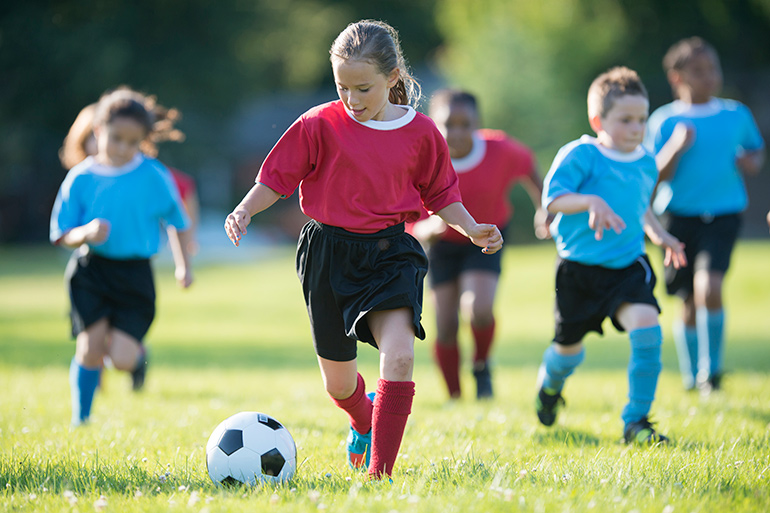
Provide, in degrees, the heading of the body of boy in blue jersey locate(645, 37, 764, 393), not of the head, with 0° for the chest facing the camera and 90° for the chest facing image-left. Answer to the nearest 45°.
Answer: approximately 0°

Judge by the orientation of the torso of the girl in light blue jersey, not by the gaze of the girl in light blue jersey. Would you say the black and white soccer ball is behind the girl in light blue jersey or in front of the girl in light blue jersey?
in front

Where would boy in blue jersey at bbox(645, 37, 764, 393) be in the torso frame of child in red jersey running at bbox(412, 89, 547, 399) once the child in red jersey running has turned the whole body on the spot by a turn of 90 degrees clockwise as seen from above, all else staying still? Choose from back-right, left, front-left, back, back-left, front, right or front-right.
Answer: back

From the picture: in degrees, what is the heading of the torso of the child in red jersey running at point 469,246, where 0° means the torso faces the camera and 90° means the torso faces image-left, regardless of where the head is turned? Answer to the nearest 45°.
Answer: approximately 0°

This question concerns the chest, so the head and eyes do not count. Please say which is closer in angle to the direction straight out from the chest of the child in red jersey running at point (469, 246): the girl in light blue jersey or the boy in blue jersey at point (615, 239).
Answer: the boy in blue jersey

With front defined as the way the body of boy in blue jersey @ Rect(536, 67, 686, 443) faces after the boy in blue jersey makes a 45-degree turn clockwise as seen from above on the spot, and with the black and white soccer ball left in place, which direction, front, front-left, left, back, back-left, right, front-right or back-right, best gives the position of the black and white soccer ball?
front-right
